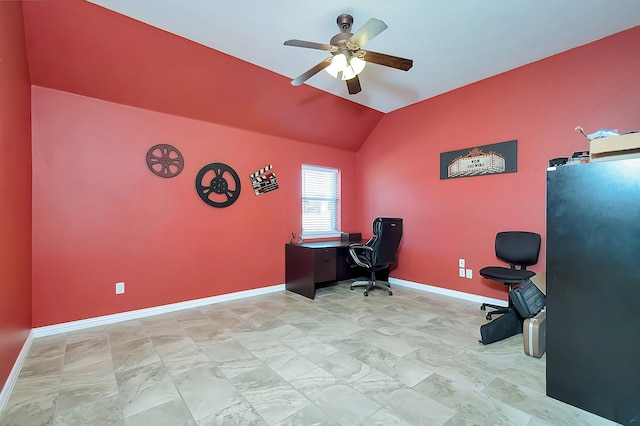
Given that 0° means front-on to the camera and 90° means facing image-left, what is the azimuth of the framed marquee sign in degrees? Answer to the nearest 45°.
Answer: approximately 45°

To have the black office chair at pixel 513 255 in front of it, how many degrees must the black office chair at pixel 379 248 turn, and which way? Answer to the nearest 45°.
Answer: approximately 135° to its right

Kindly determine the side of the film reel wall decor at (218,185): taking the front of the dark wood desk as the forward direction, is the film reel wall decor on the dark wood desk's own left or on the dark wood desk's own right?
on the dark wood desk's own right

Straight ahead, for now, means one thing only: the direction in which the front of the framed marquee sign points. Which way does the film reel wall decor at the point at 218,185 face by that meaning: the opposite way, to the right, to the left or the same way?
to the left

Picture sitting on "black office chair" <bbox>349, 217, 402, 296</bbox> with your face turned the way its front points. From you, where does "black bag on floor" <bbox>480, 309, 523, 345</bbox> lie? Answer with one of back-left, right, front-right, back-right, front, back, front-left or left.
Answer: back

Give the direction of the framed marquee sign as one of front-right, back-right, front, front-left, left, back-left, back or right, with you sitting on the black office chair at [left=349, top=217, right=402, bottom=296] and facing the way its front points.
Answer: back-right

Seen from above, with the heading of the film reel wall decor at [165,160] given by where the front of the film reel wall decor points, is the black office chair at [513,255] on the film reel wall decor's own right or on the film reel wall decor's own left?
on the film reel wall decor's own left

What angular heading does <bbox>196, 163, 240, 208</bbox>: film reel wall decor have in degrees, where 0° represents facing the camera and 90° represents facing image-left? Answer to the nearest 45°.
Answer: approximately 0°
